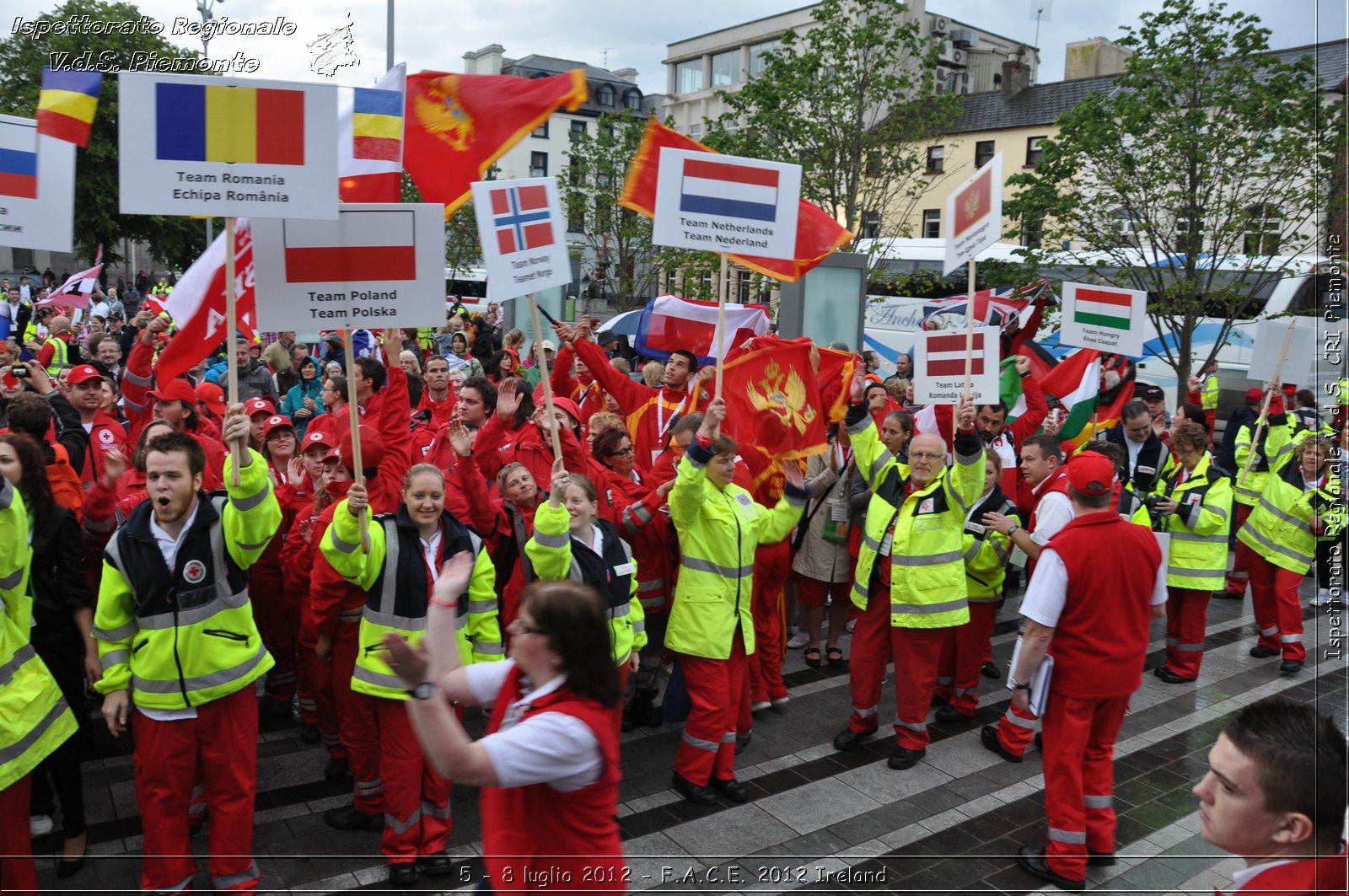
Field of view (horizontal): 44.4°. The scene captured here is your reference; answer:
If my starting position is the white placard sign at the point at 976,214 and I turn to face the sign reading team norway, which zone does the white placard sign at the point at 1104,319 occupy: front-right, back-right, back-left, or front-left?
back-right

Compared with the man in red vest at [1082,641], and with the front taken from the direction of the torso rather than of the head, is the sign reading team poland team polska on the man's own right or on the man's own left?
on the man's own left

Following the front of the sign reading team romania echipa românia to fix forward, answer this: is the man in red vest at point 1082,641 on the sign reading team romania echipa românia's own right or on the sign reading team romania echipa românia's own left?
on the sign reading team romania echipa românia's own left

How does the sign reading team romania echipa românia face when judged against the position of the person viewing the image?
facing the viewer

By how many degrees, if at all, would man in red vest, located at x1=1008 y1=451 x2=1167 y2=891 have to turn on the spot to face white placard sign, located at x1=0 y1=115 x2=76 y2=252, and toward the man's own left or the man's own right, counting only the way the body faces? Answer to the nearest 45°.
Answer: approximately 45° to the man's own left

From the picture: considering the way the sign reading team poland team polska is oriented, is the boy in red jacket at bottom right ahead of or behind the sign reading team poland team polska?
ahead

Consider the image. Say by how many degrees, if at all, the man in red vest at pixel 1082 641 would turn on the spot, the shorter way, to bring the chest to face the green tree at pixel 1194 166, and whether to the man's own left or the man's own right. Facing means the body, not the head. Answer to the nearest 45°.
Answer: approximately 45° to the man's own right

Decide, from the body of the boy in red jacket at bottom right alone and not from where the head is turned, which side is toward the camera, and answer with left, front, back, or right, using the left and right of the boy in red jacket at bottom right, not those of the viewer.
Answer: left

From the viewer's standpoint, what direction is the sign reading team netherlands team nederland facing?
toward the camera

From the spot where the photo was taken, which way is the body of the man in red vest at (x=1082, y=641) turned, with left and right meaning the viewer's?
facing away from the viewer and to the left of the viewer

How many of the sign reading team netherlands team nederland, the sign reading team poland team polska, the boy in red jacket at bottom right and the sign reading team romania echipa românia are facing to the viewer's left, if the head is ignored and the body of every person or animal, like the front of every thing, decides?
1

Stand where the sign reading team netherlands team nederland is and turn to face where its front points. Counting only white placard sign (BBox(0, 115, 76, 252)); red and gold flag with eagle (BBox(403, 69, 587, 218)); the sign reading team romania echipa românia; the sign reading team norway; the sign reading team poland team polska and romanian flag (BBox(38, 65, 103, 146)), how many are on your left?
0

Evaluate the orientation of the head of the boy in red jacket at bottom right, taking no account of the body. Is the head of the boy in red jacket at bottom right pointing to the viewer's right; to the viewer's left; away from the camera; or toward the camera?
to the viewer's left

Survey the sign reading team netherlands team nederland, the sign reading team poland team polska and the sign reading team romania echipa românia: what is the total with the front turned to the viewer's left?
0
